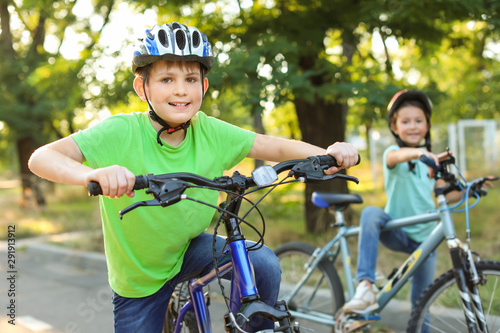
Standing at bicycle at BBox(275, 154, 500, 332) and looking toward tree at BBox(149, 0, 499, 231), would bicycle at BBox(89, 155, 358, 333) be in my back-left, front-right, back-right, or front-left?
back-left

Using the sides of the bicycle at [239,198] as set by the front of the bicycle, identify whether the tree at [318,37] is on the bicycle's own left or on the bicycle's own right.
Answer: on the bicycle's own left

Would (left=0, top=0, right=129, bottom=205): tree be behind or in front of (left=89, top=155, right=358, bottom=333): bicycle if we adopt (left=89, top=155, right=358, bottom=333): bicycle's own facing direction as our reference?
behind

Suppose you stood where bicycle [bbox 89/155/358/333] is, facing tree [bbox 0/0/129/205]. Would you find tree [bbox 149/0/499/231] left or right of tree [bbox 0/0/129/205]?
right

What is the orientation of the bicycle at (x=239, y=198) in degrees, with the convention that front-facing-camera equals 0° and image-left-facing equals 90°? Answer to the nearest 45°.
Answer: approximately 315°

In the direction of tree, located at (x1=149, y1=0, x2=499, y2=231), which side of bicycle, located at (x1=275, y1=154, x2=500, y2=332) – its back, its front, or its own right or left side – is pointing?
back

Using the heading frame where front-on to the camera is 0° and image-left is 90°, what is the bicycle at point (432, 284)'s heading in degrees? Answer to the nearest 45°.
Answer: approximately 315°

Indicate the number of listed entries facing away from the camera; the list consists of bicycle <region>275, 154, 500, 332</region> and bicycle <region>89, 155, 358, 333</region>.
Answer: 0

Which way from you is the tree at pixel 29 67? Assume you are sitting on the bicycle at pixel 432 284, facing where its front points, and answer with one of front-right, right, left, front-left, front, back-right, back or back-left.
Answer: back

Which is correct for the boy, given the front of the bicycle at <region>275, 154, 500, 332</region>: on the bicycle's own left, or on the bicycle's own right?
on the bicycle's own right

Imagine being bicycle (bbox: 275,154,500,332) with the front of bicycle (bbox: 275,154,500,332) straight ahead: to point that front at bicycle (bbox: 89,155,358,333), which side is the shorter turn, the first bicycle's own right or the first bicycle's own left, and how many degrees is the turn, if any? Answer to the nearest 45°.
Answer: approximately 90° to the first bicycle's own right
